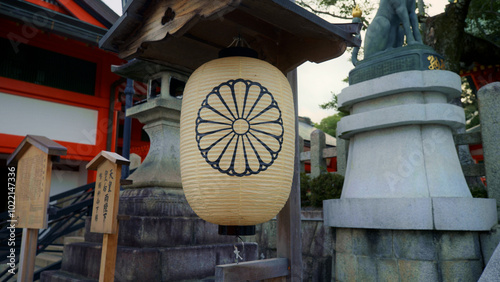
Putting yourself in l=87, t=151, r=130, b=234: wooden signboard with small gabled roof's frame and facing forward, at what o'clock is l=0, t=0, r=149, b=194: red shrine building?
The red shrine building is roughly at 4 o'clock from the wooden signboard with small gabled roof.

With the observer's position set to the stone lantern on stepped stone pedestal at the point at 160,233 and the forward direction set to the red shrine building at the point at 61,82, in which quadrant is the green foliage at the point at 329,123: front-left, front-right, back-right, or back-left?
front-right

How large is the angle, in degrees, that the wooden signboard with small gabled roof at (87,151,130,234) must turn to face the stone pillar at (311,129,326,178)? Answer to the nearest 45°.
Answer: approximately 180°

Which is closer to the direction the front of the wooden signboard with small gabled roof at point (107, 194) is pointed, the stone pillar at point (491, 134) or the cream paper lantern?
the cream paper lantern

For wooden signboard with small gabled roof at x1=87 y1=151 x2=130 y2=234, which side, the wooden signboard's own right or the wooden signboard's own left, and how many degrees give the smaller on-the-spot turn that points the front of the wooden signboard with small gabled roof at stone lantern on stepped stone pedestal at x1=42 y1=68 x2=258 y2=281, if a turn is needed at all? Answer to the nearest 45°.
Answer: approximately 180°

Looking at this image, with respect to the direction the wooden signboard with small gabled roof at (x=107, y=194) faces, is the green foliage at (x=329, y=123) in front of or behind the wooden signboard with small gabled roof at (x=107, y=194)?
behind

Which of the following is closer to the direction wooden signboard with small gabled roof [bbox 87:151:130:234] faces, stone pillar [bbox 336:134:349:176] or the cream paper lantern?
the cream paper lantern

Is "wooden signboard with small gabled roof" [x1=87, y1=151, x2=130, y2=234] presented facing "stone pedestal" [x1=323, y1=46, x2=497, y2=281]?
no

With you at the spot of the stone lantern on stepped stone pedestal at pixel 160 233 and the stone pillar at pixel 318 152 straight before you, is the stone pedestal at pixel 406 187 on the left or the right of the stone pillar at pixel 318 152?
right

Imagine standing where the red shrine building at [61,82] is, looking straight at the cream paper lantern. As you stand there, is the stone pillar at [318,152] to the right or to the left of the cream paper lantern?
left

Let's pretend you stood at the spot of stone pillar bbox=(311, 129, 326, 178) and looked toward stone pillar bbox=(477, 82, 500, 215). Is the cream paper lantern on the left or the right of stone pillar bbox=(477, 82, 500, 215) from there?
right

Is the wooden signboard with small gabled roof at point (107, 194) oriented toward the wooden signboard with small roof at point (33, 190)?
no

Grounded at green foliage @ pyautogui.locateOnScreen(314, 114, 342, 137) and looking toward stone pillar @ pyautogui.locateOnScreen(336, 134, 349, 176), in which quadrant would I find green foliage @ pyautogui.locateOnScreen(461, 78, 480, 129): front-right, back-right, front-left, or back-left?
front-left

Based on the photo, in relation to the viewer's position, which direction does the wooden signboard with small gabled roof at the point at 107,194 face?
facing the viewer and to the left of the viewer

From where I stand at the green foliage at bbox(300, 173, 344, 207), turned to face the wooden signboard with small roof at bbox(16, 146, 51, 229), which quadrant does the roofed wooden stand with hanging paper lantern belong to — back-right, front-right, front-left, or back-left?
front-left

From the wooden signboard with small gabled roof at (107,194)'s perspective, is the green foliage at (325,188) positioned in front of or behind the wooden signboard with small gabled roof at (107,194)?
behind

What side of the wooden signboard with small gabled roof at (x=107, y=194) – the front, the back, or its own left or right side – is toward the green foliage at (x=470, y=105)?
back
